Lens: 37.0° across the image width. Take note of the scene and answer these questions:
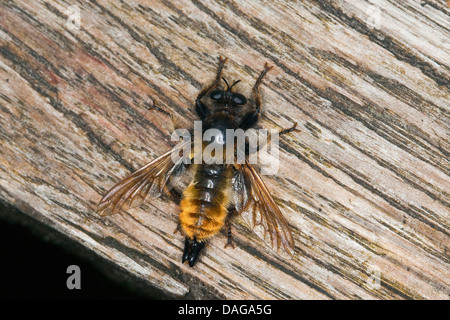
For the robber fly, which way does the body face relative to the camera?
away from the camera

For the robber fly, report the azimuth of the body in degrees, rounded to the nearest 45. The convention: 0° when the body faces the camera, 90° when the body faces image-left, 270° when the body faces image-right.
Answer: approximately 180°
